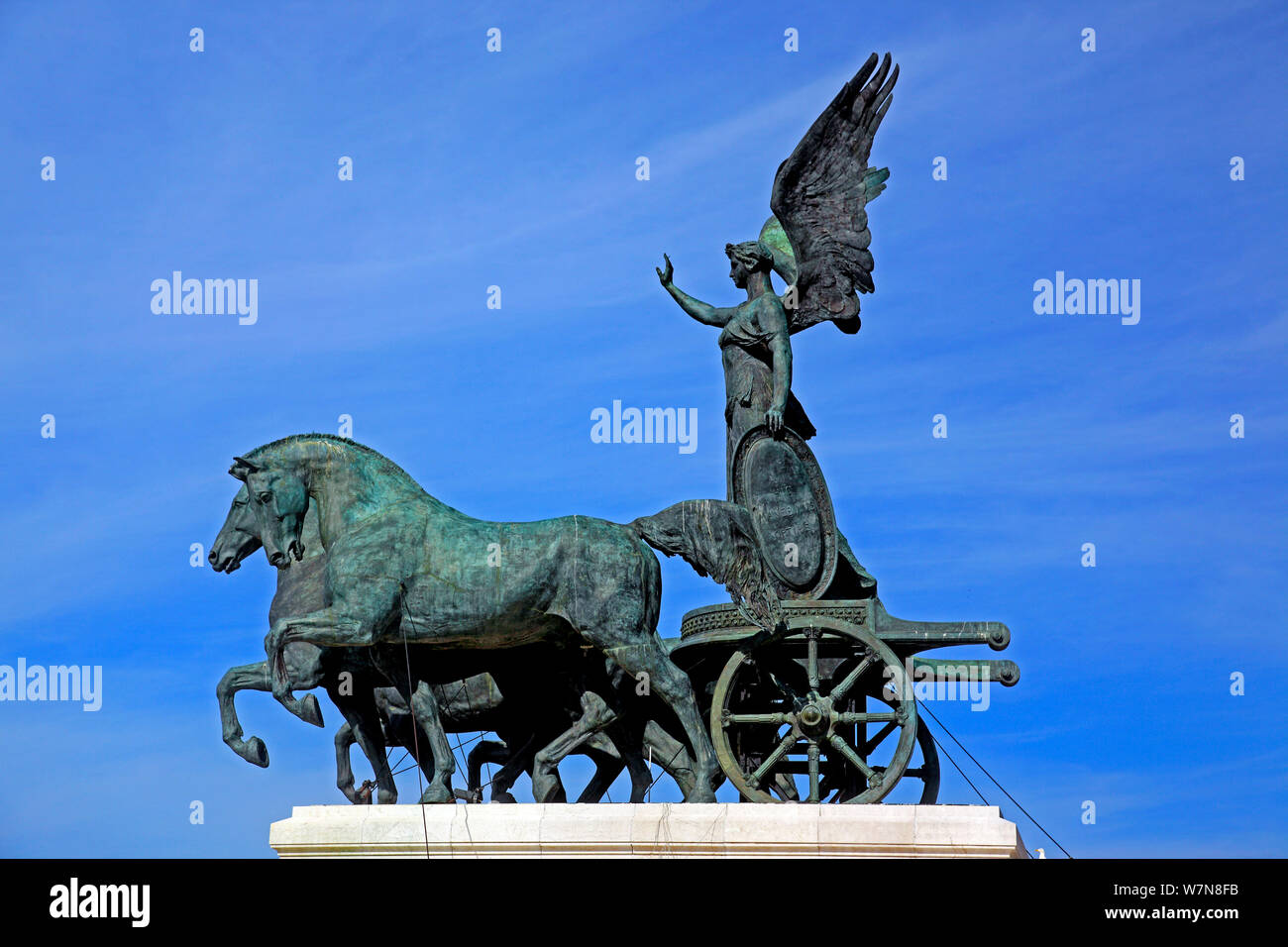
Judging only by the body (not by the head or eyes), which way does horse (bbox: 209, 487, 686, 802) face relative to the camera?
to the viewer's left

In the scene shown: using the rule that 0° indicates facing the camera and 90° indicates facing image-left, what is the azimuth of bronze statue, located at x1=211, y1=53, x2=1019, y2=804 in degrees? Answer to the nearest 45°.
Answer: approximately 90°

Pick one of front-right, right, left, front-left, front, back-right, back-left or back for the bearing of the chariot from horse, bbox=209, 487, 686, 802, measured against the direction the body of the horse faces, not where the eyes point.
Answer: back
